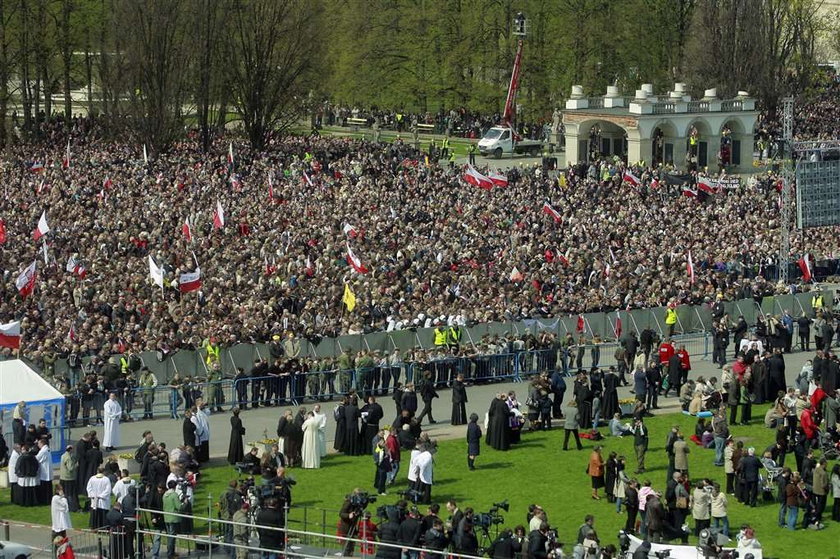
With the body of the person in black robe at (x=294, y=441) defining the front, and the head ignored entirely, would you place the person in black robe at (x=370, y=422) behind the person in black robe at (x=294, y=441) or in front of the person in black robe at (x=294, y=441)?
in front

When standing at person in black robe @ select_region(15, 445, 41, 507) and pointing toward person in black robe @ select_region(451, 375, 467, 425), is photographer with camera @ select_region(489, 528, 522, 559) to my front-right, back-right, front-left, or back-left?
front-right

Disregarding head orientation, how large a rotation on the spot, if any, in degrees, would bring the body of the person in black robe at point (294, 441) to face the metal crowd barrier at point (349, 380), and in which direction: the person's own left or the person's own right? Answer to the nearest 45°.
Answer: approximately 90° to the person's own left

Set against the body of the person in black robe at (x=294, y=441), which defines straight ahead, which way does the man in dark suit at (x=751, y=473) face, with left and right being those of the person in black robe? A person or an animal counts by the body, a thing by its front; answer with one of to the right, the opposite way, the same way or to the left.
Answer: to the left

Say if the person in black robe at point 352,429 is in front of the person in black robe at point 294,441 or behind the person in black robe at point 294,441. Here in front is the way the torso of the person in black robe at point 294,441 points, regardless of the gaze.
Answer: in front
